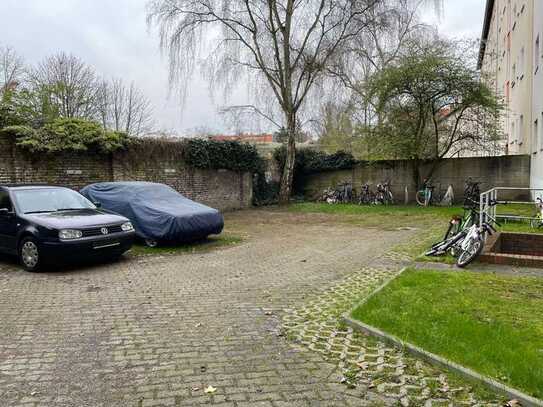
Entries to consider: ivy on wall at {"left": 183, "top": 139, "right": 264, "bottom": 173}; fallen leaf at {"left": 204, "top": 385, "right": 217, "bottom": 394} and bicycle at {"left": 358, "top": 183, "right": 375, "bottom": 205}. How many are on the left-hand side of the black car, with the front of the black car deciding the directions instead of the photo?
2

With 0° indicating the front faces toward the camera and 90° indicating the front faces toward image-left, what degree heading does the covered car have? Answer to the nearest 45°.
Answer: approximately 315°

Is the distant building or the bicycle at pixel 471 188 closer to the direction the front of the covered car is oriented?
the bicycle

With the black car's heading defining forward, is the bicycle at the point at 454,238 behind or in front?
in front

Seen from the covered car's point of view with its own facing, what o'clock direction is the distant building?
The distant building is roughly at 8 o'clock from the covered car.

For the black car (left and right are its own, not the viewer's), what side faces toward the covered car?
left

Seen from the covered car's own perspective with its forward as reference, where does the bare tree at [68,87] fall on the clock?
The bare tree is roughly at 7 o'clock from the covered car.

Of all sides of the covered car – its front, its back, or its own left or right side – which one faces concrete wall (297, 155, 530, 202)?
left

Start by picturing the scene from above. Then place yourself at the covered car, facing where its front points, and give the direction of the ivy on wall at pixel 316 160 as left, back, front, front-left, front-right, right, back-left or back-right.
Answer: left

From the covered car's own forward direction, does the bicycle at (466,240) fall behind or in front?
in front

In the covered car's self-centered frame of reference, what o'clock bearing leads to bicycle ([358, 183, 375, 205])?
The bicycle is roughly at 9 o'clock from the covered car.

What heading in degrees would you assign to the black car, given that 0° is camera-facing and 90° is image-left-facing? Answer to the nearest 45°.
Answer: approximately 315°

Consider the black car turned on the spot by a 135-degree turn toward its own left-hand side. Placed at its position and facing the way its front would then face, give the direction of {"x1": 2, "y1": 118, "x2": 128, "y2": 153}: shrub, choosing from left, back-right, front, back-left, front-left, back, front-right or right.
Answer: front

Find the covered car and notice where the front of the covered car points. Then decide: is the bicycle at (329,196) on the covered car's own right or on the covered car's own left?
on the covered car's own left
